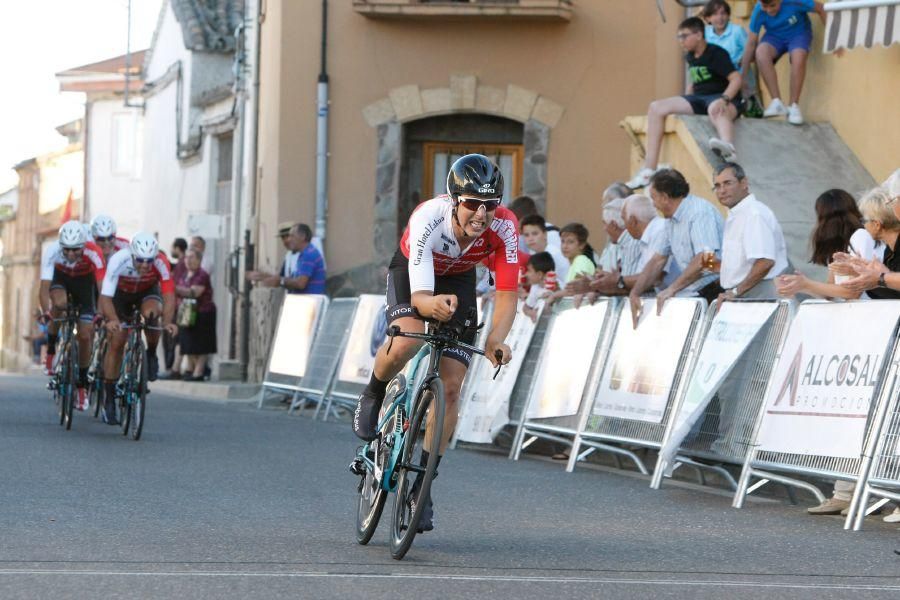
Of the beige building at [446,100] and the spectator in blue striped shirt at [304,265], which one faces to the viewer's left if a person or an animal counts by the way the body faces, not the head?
the spectator in blue striped shirt

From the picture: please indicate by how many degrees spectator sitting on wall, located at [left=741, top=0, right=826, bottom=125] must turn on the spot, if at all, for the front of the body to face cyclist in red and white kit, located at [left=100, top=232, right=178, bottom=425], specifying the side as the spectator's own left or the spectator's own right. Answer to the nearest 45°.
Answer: approximately 135° to the spectator's own right

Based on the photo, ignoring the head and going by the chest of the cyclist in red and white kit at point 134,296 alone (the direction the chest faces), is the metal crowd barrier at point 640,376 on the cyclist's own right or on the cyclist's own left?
on the cyclist's own left

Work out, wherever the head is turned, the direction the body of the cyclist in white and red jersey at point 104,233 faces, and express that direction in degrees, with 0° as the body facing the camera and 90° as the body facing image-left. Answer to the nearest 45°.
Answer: approximately 0°

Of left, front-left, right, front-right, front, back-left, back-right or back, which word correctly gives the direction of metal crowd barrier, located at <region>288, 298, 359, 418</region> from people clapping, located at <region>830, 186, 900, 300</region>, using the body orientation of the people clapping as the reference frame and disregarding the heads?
front-right

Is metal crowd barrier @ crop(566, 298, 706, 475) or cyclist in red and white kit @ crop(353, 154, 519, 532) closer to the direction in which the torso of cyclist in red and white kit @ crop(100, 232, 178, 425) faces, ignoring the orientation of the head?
the cyclist in red and white kit

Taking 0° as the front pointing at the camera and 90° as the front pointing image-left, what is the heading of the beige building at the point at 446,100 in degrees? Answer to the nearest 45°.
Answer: approximately 0°

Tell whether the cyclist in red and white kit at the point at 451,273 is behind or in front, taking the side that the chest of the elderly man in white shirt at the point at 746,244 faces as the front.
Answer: in front

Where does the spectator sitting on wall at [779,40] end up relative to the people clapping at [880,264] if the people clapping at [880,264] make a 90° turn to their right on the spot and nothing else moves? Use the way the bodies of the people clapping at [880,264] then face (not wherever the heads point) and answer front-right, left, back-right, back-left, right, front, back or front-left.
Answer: front

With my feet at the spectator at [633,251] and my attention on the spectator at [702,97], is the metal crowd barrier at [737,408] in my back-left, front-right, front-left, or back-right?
back-right

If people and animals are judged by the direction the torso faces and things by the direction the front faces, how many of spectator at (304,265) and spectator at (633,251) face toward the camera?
0
